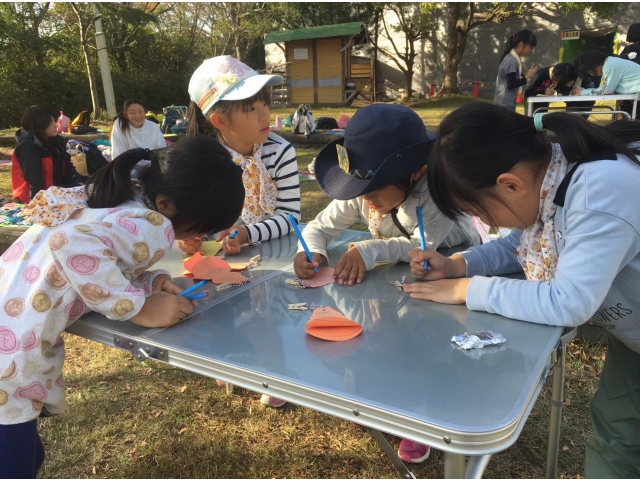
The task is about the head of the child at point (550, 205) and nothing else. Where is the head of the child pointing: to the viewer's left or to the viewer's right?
to the viewer's left

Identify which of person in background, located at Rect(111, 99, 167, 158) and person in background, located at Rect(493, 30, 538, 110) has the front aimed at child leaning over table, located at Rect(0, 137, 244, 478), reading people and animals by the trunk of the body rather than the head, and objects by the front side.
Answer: person in background, located at Rect(111, 99, 167, 158)

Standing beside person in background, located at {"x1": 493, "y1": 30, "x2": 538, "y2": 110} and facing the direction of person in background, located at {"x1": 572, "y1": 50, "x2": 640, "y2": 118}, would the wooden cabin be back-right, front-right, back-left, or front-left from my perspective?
back-left

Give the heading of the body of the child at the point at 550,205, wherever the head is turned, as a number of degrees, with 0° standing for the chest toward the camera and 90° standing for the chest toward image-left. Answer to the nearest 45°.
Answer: approximately 90°

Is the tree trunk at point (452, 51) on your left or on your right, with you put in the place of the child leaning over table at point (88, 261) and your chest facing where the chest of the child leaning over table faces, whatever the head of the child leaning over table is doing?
on your left

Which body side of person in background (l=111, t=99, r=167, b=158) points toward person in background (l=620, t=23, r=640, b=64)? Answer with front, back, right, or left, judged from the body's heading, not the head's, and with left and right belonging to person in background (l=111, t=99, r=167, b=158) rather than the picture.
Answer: left

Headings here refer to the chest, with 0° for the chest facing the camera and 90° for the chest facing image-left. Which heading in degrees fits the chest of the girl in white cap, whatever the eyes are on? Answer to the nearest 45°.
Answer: approximately 315°

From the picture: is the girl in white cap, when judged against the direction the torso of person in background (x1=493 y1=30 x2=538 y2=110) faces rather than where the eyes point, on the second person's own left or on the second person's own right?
on the second person's own right
